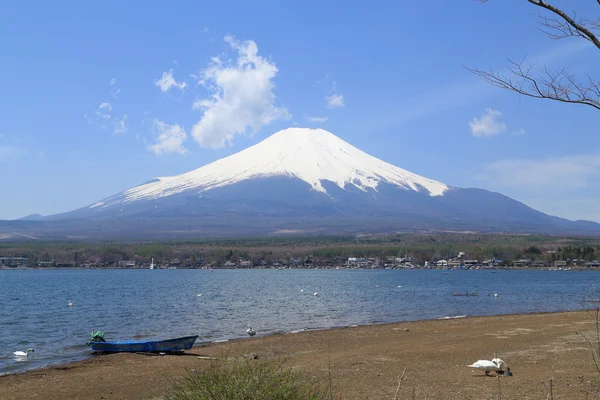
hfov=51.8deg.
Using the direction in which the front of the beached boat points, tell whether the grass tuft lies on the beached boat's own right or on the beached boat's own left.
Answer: on the beached boat's own right

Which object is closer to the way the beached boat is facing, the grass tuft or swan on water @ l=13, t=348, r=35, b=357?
the grass tuft

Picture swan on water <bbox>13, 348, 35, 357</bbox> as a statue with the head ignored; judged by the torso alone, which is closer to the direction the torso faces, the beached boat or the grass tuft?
the beached boat

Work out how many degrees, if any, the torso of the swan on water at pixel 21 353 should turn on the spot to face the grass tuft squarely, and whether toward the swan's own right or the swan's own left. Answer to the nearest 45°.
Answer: approximately 90° to the swan's own right

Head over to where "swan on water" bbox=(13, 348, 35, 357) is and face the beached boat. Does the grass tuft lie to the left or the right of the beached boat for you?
right

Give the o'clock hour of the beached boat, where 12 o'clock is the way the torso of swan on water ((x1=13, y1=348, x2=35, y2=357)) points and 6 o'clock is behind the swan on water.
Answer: The beached boat is roughly at 1 o'clock from the swan on water.

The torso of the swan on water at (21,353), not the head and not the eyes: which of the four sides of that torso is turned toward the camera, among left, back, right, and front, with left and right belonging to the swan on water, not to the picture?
right

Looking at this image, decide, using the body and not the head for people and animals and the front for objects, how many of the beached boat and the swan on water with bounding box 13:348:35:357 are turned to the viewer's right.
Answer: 2

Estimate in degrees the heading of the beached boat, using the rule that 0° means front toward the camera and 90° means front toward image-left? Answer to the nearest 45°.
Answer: approximately 270°
